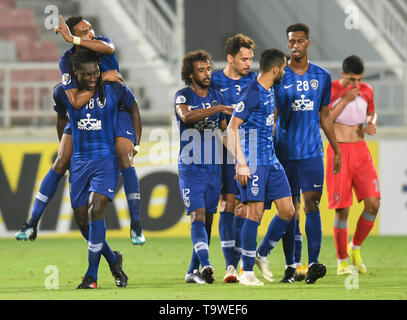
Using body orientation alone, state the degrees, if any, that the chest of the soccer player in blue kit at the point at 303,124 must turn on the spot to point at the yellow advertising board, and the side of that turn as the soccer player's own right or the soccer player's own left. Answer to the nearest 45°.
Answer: approximately 135° to the soccer player's own right

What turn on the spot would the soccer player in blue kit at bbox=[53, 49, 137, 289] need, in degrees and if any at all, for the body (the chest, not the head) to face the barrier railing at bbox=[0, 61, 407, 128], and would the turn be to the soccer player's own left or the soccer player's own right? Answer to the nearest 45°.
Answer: approximately 180°

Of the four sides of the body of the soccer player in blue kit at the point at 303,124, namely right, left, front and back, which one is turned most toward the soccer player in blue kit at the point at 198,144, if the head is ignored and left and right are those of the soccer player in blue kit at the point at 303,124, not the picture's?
right

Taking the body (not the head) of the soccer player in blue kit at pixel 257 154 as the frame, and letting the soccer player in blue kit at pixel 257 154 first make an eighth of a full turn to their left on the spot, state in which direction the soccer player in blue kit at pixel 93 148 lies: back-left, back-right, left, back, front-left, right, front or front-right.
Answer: back

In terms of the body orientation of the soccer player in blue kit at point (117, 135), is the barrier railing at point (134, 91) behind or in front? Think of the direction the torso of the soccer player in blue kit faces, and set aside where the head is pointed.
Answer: behind

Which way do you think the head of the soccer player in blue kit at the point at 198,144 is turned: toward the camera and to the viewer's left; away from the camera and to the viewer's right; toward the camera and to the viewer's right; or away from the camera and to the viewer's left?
toward the camera and to the viewer's right

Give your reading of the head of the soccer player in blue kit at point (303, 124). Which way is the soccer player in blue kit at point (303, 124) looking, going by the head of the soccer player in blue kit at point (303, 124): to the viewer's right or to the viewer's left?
to the viewer's left

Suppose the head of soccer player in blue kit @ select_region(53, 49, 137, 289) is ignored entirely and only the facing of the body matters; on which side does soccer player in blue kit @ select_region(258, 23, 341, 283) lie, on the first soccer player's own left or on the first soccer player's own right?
on the first soccer player's own left

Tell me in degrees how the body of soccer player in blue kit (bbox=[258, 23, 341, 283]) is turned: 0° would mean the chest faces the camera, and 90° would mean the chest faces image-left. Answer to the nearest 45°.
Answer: approximately 0°

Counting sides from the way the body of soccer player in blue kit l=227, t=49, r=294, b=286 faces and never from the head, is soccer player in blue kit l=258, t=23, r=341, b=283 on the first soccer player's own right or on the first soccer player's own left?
on the first soccer player's own left

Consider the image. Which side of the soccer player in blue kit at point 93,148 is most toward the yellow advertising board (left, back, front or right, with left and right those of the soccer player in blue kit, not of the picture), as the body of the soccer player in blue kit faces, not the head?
back
